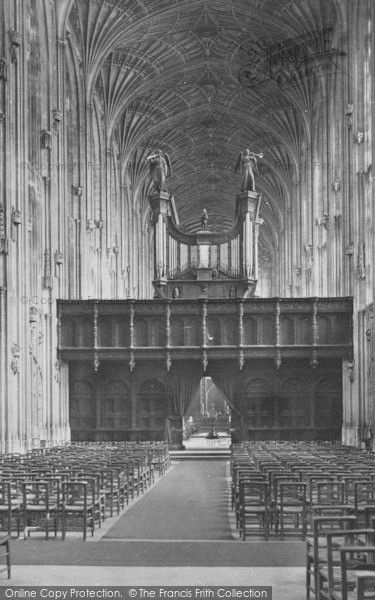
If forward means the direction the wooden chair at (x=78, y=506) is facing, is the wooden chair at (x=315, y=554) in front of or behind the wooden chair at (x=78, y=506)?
behind

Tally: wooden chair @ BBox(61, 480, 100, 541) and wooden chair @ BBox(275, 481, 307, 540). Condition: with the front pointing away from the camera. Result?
2

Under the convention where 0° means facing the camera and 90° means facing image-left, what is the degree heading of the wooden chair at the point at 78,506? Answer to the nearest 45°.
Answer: approximately 180°

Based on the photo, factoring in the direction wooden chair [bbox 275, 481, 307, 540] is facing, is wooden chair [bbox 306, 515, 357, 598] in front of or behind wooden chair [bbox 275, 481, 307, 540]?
behind

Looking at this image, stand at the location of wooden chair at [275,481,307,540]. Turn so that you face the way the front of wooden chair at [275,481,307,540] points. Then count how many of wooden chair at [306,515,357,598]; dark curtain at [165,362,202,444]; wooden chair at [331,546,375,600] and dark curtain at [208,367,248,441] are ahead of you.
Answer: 2

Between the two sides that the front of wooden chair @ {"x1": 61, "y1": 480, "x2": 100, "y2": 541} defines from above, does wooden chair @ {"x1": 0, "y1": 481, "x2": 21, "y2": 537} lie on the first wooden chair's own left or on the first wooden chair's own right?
on the first wooden chair's own left

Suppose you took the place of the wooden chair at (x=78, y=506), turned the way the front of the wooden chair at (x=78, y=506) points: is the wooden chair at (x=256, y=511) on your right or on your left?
on your right

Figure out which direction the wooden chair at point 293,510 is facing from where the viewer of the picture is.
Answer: facing away from the viewer

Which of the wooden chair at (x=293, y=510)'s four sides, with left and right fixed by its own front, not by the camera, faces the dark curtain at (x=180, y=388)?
front

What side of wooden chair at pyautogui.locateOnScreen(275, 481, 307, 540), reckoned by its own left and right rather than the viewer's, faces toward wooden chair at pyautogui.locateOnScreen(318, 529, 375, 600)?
back
